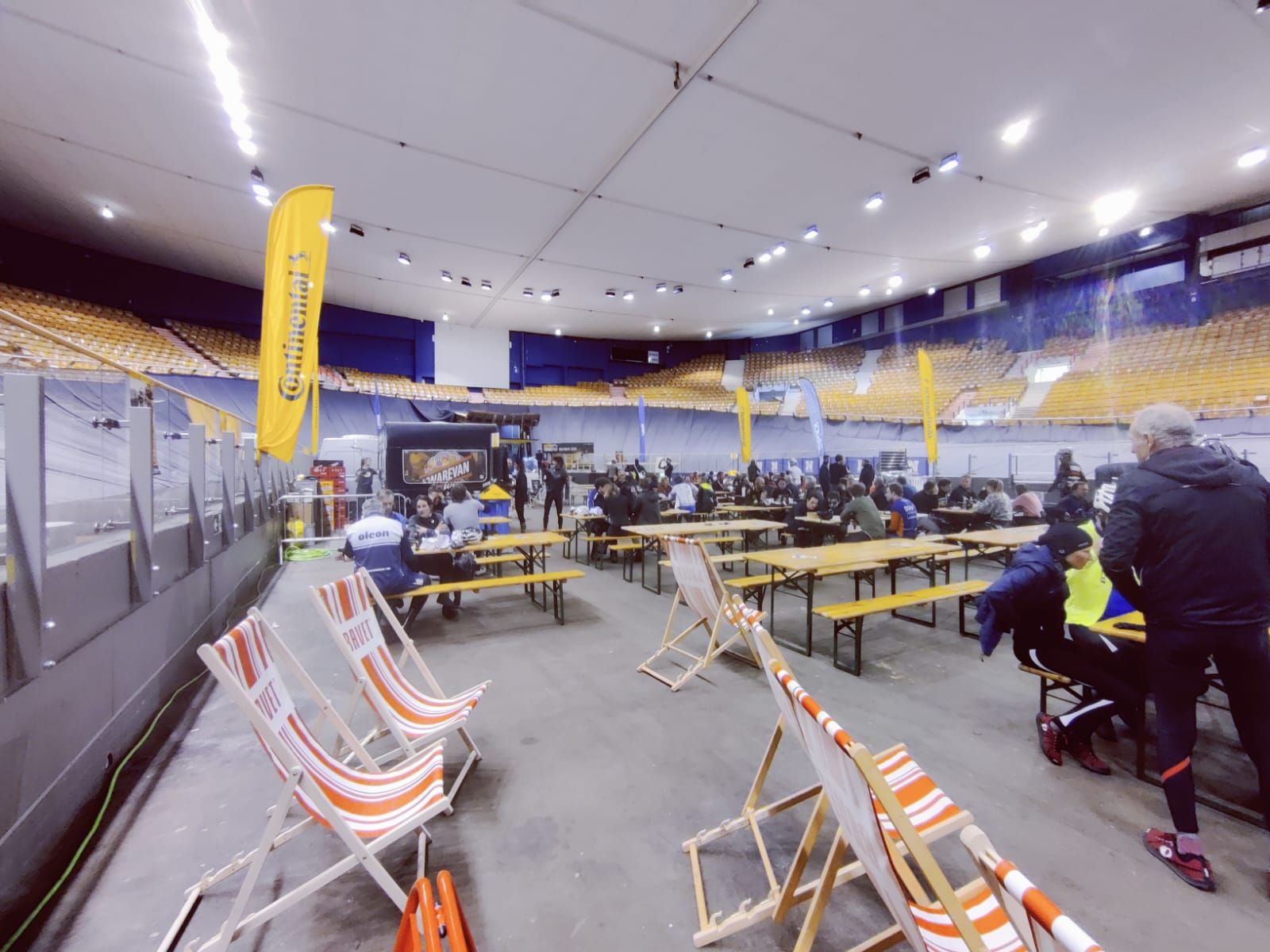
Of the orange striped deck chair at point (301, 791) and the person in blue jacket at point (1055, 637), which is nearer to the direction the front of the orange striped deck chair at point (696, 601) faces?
the person in blue jacket

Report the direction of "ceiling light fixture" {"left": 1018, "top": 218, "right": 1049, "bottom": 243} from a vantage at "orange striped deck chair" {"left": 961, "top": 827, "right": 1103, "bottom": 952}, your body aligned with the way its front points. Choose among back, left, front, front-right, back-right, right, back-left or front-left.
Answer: front-left

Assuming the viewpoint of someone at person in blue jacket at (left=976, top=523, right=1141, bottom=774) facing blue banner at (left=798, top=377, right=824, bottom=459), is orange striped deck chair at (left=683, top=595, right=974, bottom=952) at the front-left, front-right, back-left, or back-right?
back-left

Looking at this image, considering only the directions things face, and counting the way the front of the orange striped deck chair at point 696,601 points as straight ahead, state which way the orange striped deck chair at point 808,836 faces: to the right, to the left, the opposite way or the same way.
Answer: the same way

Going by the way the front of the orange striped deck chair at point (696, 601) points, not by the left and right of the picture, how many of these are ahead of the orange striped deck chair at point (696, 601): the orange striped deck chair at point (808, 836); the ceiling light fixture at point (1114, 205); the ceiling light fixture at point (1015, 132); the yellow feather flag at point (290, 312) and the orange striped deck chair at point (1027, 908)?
2

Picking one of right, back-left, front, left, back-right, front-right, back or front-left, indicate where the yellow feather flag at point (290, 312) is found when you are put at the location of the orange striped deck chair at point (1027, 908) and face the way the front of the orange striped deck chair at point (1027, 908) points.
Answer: back-left

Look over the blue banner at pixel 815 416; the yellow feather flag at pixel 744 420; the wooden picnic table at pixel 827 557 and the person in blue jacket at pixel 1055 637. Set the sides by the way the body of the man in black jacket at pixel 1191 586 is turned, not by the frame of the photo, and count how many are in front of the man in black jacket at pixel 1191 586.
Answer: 4

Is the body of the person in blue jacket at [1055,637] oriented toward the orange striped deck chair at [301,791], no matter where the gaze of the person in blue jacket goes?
no

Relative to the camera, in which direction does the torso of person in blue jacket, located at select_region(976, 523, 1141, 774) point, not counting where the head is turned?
to the viewer's right

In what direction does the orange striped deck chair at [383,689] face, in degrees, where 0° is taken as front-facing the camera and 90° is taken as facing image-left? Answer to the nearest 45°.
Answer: approximately 315°

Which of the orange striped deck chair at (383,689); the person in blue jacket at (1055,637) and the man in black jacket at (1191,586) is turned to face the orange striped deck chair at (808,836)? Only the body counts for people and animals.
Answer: the orange striped deck chair at (383,689)

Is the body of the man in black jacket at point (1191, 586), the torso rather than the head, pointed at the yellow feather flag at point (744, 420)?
yes
